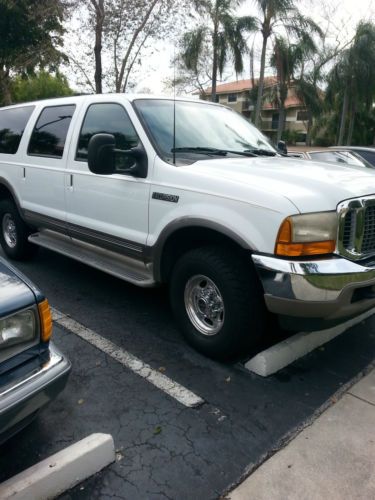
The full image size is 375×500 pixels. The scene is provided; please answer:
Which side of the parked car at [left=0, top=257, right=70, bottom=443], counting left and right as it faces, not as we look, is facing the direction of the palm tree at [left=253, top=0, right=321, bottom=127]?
left

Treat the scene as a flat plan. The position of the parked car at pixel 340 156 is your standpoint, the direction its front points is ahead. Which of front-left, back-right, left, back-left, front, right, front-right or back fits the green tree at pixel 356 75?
back-left

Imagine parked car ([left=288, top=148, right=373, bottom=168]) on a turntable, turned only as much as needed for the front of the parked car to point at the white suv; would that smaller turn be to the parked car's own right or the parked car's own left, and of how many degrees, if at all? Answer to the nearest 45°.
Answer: approximately 45° to the parked car's own right

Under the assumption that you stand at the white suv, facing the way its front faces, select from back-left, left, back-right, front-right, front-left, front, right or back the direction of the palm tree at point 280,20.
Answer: back-left

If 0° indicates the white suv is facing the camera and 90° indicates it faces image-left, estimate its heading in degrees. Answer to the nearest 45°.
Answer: approximately 315°

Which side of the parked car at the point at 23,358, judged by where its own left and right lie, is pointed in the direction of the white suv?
left

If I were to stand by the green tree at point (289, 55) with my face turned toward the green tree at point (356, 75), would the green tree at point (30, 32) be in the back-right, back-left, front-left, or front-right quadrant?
back-right

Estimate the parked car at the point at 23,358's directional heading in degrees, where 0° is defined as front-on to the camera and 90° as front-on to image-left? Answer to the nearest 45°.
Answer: approximately 315°

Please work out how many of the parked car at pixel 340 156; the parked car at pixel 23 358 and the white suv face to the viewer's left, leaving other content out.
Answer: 0

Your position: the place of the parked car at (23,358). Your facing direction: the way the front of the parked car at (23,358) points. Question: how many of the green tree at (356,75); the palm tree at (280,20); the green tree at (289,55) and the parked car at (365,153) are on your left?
4

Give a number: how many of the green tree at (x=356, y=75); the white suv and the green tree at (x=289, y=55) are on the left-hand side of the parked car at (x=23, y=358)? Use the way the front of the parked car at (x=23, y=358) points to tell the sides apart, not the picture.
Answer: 3

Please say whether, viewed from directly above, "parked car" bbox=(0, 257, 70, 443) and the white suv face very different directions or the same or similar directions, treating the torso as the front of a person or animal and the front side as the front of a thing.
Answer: same or similar directions
